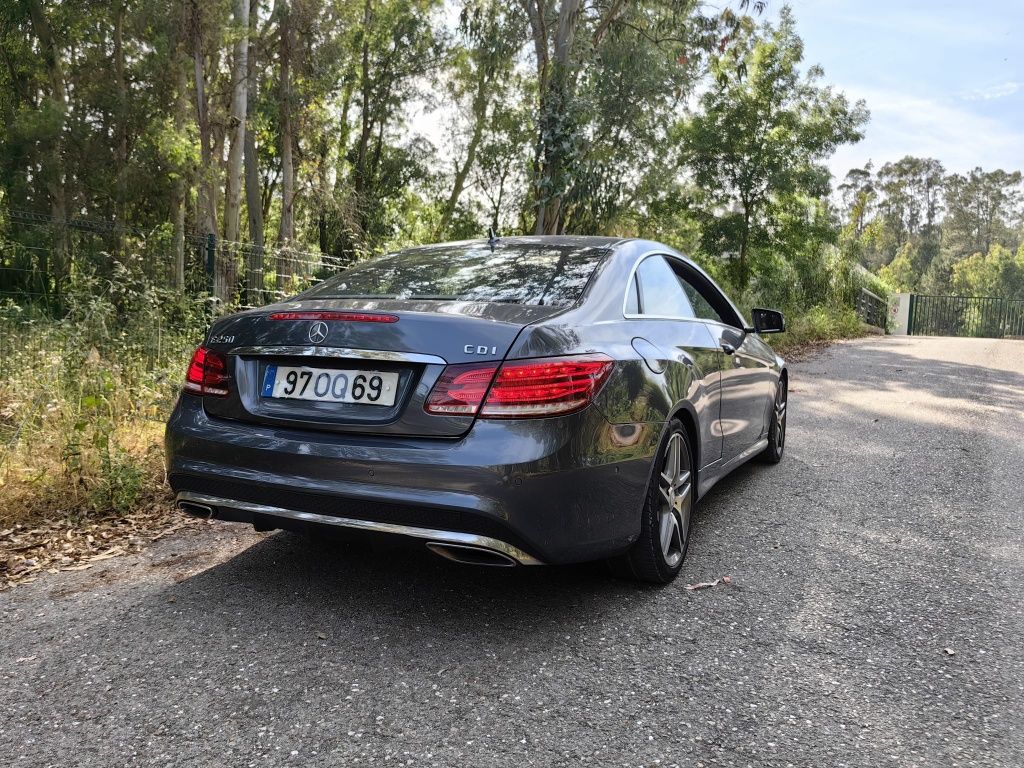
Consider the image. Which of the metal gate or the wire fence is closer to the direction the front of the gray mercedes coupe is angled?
the metal gate

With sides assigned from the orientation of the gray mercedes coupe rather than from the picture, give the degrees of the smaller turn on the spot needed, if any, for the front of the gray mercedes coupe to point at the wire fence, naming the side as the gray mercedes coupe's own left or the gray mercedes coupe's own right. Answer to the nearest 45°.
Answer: approximately 90° to the gray mercedes coupe's own left

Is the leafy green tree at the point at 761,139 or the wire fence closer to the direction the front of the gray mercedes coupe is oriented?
the leafy green tree

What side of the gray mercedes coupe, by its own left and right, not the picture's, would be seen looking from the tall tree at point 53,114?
left

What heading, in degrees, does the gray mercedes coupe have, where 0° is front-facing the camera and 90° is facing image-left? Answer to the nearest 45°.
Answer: approximately 225°

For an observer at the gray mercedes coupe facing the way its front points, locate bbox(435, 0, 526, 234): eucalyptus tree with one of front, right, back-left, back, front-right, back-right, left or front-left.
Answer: front-left

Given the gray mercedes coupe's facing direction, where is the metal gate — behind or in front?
in front

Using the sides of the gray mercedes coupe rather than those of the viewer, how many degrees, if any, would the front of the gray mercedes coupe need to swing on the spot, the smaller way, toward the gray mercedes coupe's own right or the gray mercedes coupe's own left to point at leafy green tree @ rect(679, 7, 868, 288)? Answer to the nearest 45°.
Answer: approximately 45° to the gray mercedes coupe's own left

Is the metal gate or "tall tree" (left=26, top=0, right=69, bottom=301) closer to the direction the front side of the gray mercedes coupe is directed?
the metal gate
